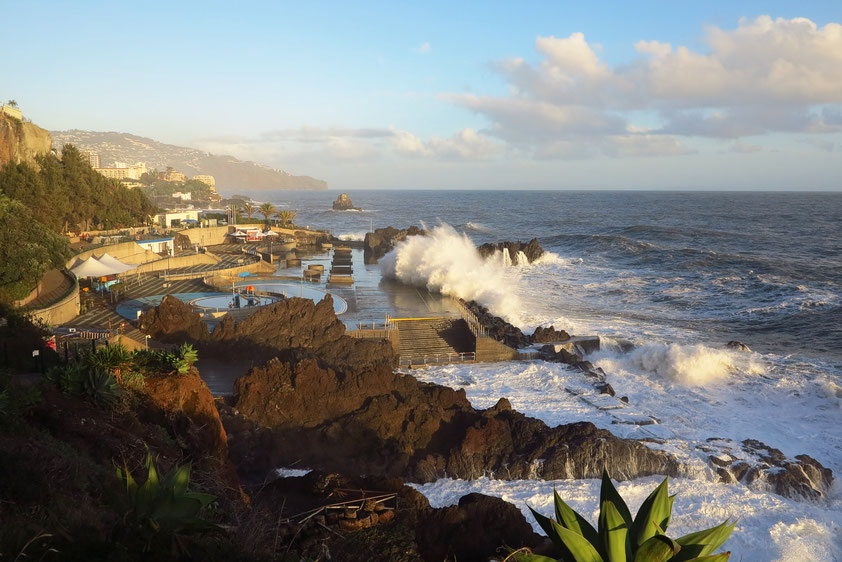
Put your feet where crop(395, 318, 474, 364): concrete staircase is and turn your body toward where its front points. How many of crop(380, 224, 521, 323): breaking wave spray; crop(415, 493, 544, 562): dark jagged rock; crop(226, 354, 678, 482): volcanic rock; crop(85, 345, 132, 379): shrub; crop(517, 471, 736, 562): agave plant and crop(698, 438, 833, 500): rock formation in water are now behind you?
1

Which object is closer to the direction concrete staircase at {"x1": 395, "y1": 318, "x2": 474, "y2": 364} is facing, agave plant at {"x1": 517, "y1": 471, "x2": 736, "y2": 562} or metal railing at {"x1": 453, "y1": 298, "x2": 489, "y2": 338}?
the agave plant

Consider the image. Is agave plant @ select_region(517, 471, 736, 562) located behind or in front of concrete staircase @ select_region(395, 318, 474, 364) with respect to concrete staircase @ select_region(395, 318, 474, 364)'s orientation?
in front

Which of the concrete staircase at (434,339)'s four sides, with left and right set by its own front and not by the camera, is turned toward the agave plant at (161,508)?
front

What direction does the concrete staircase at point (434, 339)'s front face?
toward the camera

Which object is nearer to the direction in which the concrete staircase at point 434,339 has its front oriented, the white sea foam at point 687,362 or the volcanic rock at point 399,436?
the volcanic rock

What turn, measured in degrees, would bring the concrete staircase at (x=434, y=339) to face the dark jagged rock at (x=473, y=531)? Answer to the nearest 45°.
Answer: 0° — it already faces it

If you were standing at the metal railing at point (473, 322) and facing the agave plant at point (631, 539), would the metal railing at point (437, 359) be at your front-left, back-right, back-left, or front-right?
front-right

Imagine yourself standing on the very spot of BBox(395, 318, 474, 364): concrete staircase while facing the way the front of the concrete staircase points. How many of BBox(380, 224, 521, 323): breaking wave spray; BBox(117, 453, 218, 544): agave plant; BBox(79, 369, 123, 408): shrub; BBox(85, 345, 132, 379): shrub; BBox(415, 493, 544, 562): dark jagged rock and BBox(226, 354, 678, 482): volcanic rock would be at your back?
1

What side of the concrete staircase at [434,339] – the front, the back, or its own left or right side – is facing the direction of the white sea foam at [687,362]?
left

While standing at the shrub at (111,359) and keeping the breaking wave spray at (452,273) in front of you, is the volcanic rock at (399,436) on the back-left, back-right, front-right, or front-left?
front-right

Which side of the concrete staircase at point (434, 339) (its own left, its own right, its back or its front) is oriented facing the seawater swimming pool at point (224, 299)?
right

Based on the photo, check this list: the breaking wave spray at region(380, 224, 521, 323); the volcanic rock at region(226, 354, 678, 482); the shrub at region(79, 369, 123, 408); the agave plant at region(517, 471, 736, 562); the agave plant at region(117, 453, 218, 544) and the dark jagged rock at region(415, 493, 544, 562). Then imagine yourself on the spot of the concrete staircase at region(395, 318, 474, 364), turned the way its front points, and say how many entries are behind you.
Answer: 1

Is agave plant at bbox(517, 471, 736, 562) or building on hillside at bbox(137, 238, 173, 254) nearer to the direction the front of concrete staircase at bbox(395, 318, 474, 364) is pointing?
the agave plant

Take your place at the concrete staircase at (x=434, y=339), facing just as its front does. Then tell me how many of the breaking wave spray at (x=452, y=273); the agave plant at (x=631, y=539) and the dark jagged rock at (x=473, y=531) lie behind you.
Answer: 1

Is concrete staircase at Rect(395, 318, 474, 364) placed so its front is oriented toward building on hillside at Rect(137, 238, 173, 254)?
no

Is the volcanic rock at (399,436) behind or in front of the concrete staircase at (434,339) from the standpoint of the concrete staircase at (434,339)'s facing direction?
in front

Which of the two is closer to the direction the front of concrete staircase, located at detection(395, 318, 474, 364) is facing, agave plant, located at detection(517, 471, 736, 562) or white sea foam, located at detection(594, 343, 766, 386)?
the agave plant

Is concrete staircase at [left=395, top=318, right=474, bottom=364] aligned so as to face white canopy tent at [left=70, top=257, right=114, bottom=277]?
no
